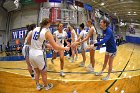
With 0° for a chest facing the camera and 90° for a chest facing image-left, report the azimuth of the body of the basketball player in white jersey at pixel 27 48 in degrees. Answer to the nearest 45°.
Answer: approximately 270°

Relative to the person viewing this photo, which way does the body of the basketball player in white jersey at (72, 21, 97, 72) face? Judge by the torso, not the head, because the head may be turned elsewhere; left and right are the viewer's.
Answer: facing to the left of the viewer

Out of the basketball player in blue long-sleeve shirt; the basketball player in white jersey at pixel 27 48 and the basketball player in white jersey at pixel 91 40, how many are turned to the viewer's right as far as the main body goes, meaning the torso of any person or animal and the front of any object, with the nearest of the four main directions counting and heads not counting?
1

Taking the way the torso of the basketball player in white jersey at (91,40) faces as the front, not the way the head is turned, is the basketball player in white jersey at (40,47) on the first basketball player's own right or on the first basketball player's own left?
on the first basketball player's own left

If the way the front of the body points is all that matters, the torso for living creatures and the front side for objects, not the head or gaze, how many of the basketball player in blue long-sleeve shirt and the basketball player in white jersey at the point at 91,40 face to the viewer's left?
2

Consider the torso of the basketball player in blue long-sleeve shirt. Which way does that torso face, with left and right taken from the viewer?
facing to the left of the viewer

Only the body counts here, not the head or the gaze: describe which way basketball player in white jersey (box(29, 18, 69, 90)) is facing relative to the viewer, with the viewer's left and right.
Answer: facing away from the viewer and to the right of the viewer

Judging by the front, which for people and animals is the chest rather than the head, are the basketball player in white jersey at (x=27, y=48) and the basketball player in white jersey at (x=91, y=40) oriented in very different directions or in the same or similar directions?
very different directions
